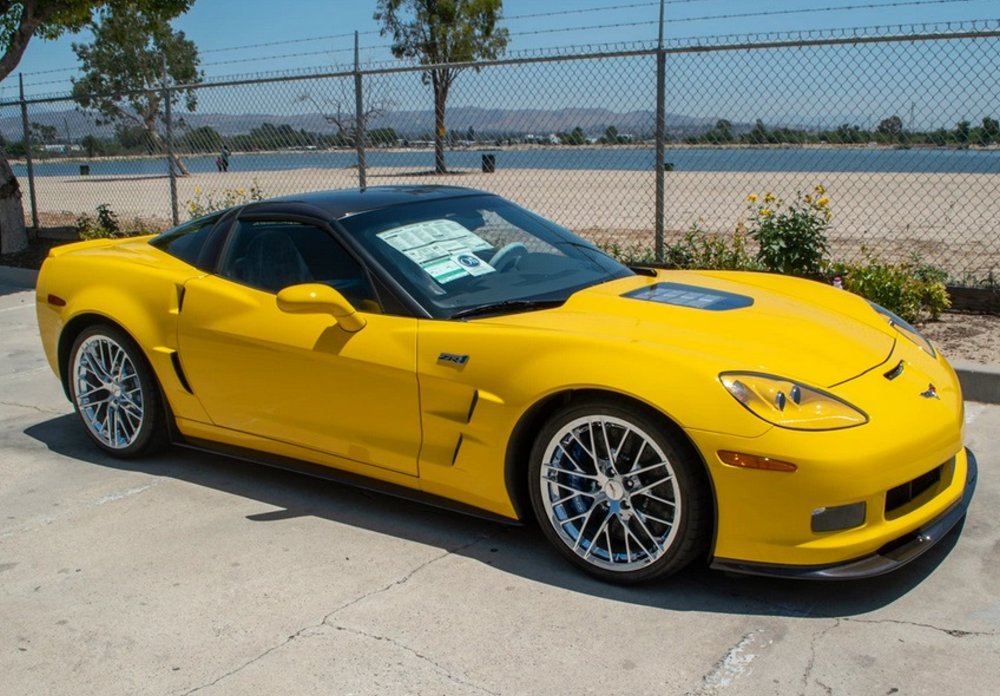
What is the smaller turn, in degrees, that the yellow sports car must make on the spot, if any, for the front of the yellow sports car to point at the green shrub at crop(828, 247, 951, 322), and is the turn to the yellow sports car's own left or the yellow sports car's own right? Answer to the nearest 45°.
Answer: approximately 90° to the yellow sports car's own left

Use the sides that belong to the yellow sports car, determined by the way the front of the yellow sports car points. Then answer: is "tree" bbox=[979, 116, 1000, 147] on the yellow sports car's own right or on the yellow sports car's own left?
on the yellow sports car's own left

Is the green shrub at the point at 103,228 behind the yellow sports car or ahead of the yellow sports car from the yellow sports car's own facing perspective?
behind

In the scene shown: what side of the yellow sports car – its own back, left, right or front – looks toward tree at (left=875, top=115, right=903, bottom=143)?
left

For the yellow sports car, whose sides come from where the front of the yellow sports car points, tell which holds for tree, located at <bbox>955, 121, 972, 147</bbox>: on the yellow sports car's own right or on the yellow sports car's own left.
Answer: on the yellow sports car's own left

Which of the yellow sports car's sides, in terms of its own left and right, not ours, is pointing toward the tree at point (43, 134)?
back

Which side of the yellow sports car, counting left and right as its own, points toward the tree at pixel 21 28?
back

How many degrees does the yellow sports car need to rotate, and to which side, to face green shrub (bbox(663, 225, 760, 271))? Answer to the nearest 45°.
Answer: approximately 135° to its left

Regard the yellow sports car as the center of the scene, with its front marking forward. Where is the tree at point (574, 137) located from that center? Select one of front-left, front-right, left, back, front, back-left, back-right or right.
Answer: back-left

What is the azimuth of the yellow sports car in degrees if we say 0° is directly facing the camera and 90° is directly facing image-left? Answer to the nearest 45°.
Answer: approximately 315°

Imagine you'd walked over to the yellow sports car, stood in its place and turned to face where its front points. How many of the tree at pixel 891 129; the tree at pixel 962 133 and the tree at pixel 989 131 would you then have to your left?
3

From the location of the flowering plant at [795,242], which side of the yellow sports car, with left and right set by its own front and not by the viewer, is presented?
left
